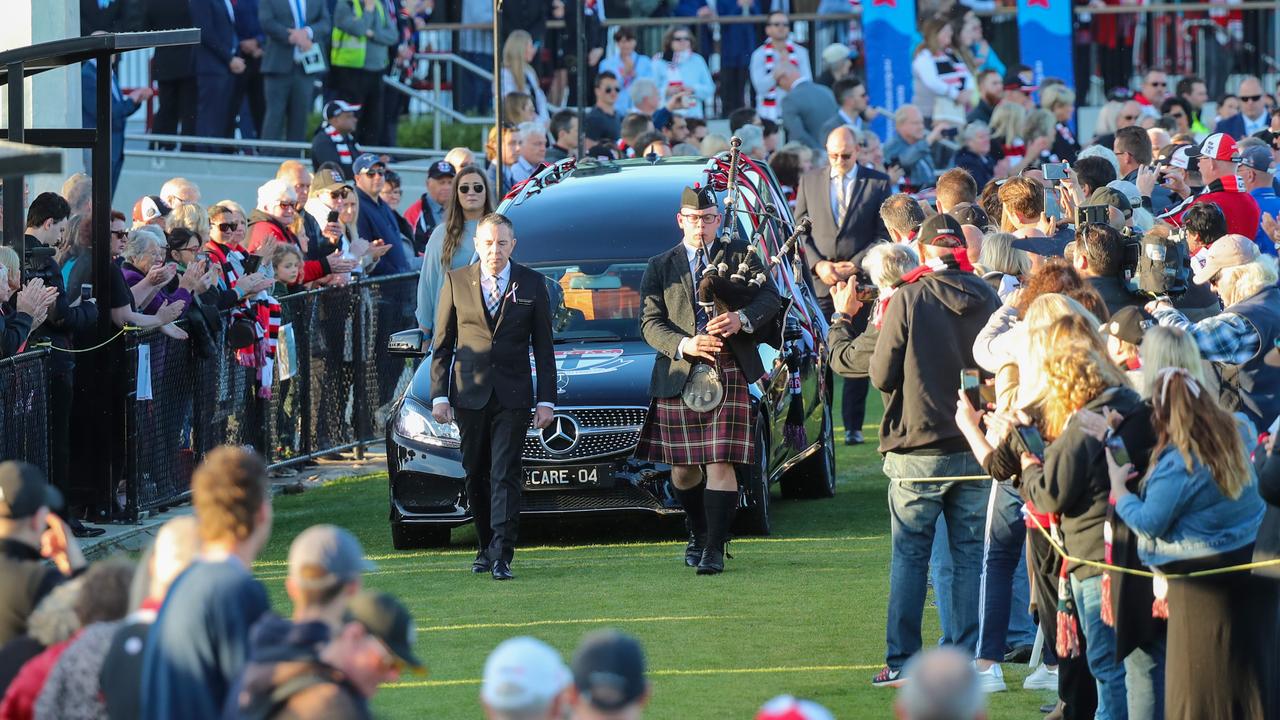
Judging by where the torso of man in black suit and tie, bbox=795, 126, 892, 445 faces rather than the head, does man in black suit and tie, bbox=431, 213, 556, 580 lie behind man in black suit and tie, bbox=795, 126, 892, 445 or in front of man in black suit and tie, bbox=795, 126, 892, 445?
in front

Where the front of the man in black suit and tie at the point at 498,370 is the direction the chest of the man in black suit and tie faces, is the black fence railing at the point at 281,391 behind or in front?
behind

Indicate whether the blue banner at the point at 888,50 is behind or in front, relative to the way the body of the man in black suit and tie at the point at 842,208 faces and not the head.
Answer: behind

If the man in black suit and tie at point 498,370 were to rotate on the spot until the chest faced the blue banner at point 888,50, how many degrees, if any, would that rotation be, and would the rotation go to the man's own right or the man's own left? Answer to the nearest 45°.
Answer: approximately 180°

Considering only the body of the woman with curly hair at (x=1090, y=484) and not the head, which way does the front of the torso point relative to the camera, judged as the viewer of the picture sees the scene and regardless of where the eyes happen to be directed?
to the viewer's left

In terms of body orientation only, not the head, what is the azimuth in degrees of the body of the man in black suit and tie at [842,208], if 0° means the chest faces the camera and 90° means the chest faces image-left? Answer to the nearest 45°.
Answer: approximately 0°

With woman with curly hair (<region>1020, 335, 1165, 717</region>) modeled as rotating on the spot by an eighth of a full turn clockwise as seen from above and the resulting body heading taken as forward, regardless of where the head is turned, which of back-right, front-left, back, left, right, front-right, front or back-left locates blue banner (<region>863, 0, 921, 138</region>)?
front-right

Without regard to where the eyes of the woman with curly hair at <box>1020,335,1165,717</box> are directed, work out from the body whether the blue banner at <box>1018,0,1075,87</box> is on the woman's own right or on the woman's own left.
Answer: on the woman's own right

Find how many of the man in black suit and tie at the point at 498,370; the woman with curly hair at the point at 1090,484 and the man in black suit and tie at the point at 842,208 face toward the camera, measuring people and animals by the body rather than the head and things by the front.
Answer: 2

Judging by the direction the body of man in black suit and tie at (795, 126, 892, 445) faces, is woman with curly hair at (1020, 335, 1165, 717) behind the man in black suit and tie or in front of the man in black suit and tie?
in front

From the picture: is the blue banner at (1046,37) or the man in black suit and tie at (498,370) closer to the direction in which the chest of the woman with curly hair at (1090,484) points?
the man in black suit and tie
